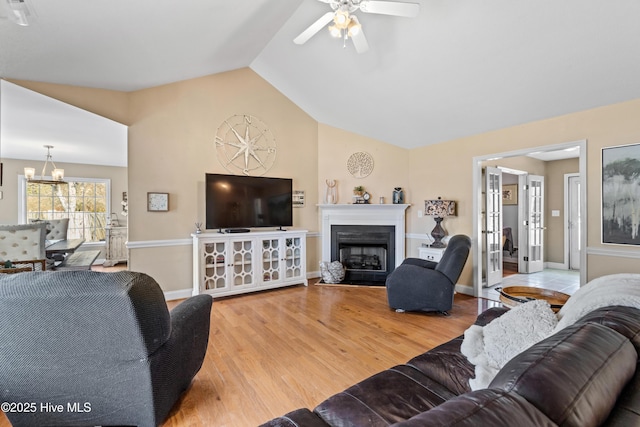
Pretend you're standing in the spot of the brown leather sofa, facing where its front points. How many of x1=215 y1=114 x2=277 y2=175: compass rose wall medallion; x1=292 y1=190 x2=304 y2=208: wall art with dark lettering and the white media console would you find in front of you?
3

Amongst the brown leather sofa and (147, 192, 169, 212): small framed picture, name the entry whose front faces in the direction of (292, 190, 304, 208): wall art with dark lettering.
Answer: the brown leather sofa

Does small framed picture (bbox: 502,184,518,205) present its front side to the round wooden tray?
yes

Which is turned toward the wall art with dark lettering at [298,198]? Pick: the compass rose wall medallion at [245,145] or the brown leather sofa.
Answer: the brown leather sofa

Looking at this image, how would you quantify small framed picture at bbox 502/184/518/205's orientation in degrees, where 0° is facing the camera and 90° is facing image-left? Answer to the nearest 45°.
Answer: approximately 0°

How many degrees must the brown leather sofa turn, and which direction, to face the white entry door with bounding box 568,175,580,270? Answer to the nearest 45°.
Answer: approximately 45° to its right

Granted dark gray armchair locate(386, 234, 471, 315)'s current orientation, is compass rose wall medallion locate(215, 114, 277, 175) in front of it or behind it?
in front

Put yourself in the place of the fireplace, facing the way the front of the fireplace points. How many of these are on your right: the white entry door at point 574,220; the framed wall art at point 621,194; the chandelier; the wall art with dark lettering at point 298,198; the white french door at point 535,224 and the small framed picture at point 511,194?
2

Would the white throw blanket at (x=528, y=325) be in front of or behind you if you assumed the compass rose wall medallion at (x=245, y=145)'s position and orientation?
in front

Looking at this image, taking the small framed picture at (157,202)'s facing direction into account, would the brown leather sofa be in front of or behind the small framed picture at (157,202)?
in front

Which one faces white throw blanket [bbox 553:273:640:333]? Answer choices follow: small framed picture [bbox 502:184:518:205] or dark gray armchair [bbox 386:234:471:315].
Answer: the small framed picture

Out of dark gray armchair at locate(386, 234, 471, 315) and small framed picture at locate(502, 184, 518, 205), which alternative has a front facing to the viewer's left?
the dark gray armchair
